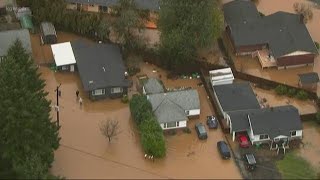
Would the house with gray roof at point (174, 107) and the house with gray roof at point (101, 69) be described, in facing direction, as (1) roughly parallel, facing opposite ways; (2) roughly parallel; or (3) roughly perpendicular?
roughly parallel

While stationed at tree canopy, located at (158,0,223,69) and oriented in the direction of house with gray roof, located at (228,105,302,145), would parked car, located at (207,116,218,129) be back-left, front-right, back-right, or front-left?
front-right

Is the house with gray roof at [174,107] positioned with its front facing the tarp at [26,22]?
no

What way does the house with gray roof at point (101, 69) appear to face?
toward the camera

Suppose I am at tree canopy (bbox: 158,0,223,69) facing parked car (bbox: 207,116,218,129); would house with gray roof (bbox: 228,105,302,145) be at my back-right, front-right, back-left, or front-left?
front-left

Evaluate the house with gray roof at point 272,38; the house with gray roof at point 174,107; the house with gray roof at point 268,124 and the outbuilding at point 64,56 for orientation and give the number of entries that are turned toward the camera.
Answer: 4

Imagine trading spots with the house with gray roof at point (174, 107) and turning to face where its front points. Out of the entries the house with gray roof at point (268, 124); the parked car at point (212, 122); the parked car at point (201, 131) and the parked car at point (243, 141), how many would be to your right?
0

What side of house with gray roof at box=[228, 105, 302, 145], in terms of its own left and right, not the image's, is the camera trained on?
front

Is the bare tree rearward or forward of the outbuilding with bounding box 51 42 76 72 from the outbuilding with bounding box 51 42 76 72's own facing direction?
forward

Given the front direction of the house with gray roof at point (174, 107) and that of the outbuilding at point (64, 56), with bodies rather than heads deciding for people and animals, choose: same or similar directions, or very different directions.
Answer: same or similar directions

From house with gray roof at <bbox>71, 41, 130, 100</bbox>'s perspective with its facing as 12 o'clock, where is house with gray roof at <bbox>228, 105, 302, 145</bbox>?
house with gray roof at <bbox>228, 105, 302, 145</bbox> is roughly at 10 o'clock from house with gray roof at <bbox>71, 41, 130, 100</bbox>.

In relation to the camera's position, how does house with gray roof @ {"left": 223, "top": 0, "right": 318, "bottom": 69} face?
facing the viewer

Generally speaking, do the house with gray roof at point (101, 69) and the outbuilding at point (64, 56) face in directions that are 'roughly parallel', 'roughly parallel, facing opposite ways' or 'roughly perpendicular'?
roughly parallel

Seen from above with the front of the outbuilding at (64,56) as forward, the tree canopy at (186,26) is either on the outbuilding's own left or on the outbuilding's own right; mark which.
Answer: on the outbuilding's own left

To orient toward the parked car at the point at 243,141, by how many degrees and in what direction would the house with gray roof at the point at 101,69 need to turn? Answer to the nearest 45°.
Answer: approximately 45° to its left
